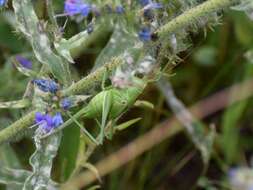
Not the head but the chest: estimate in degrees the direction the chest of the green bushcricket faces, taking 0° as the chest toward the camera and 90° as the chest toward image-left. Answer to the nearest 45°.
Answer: approximately 270°
